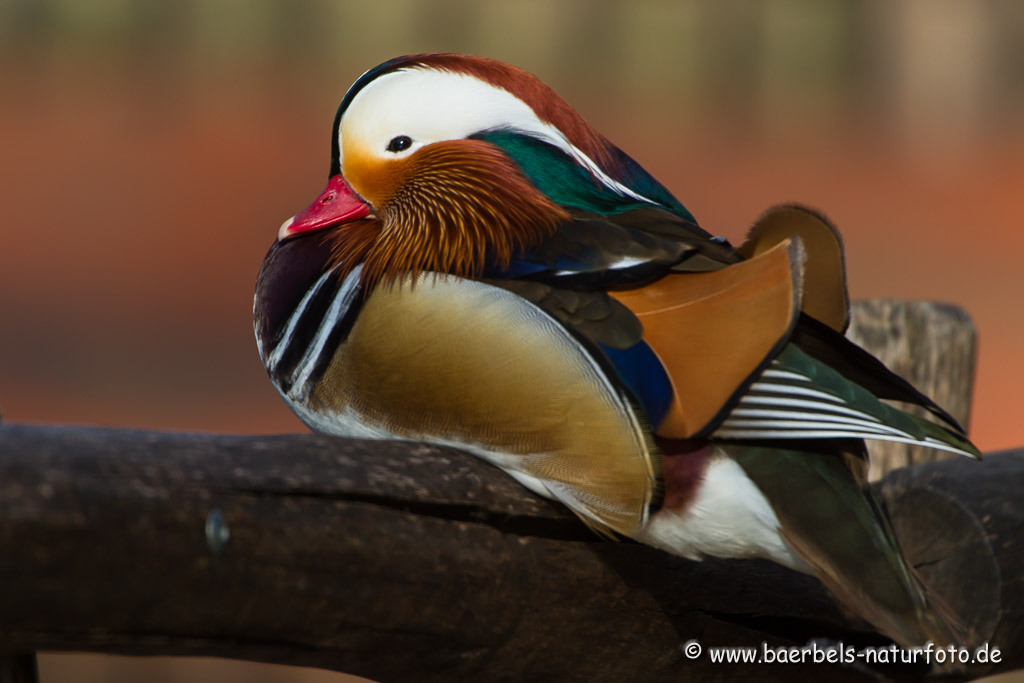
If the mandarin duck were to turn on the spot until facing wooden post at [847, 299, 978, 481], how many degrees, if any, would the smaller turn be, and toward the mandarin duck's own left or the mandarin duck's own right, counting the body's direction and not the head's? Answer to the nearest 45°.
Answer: approximately 135° to the mandarin duck's own right

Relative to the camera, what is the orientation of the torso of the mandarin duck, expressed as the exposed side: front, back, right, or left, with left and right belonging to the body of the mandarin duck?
left
